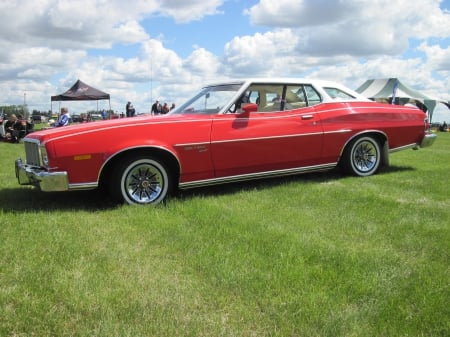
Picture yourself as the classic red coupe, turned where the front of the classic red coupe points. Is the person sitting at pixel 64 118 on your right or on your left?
on your right

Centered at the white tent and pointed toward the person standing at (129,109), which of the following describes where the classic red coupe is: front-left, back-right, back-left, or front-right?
front-left

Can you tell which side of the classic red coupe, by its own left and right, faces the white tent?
right

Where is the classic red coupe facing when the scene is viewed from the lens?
facing to the left of the viewer

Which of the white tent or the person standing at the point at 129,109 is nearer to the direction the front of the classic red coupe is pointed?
the person standing

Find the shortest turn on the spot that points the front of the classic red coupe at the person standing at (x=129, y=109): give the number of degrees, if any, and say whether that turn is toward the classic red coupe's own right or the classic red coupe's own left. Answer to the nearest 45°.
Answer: approximately 90° to the classic red coupe's own right

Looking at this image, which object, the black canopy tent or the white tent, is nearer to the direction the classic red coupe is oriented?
the black canopy tent

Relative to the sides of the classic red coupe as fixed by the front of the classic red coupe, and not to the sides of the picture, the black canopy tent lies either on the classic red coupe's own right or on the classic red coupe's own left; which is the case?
on the classic red coupe's own right
